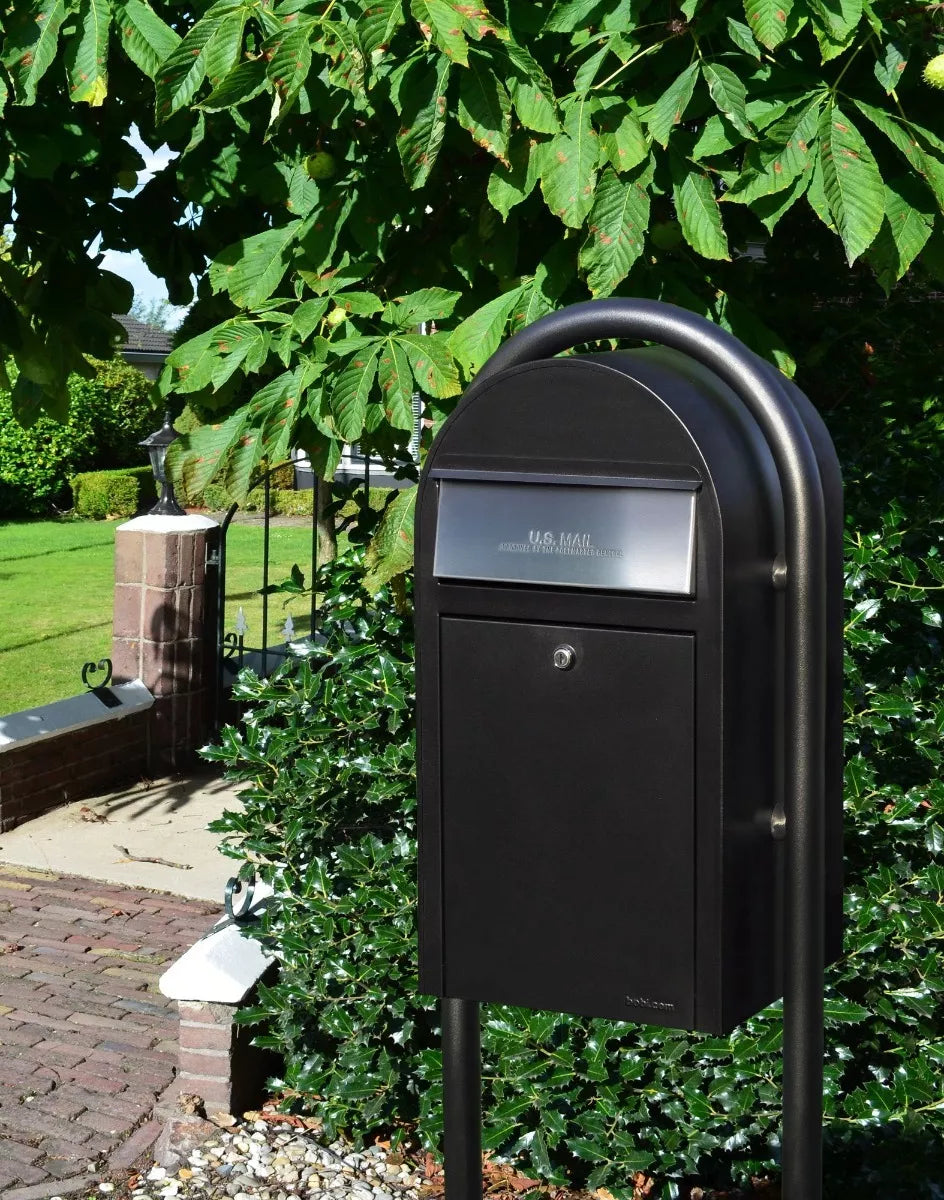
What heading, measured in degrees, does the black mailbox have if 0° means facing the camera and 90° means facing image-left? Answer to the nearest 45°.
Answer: approximately 45°

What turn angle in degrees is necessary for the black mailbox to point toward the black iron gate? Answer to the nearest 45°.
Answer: approximately 135° to its right

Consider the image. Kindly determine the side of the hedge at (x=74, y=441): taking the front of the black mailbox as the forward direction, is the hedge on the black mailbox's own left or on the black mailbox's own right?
on the black mailbox's own right

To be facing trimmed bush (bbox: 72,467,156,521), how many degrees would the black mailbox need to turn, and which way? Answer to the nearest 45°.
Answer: approximately 90° to its right
